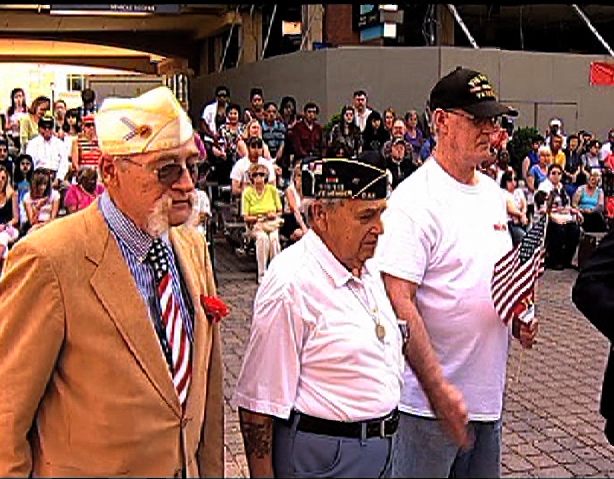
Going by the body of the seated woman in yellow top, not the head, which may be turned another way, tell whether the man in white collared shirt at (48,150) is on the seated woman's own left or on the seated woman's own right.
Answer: on the seated woman's own right

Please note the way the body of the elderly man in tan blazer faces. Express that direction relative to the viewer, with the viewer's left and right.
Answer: facing the viewer and to the right of the viewer

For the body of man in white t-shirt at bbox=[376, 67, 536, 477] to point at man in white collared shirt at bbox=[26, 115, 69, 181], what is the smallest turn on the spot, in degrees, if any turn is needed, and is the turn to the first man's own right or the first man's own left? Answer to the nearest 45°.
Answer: approximately 180°

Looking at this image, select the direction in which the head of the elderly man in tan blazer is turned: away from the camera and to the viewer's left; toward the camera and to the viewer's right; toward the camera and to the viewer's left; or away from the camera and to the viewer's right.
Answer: toward the camera and to the viewer's right

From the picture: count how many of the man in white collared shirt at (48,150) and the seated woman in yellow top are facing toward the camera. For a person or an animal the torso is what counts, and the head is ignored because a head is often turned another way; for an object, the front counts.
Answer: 2

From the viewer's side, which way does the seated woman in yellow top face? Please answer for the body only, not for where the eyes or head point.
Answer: toward the camera

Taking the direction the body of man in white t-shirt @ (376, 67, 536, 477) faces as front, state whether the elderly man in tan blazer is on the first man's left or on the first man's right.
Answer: on the first man's right

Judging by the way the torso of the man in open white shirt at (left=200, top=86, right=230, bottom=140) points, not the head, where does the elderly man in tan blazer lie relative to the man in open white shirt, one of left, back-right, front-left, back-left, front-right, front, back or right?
front-right

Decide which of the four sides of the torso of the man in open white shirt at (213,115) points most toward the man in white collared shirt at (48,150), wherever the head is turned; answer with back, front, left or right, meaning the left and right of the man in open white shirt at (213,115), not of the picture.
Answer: right

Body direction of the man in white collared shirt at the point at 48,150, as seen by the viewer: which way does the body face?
toward the camera

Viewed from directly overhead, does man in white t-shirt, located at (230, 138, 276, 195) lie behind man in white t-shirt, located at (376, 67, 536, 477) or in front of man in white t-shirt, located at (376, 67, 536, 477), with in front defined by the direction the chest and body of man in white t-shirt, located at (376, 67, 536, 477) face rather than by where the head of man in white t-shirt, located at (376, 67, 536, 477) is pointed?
behind
